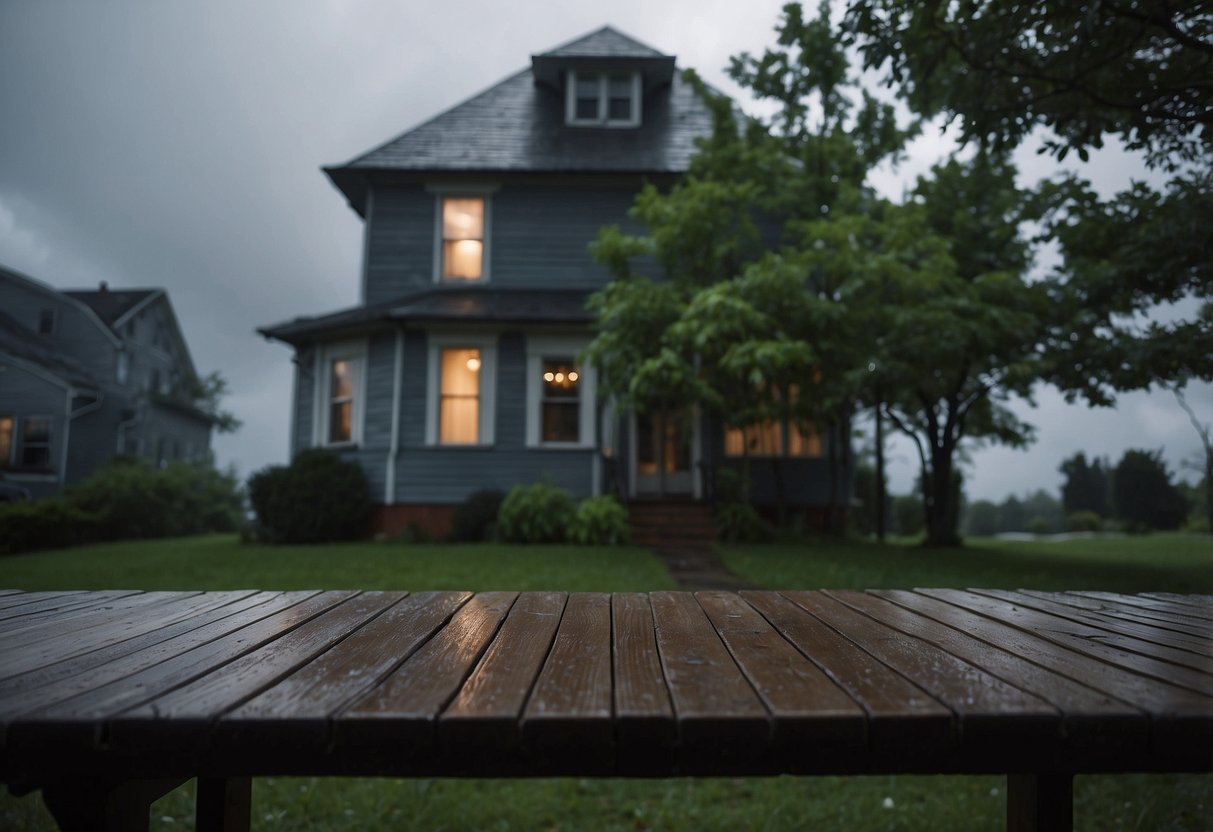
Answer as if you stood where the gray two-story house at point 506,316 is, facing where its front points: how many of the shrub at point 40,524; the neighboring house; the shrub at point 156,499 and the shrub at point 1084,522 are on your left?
1

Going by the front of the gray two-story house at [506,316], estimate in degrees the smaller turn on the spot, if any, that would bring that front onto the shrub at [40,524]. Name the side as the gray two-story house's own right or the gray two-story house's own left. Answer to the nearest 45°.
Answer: approximately 45° to the gray two-story house's own right

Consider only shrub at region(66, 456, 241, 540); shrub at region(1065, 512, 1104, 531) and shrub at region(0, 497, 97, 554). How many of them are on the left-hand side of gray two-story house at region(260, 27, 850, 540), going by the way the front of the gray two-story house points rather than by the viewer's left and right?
1

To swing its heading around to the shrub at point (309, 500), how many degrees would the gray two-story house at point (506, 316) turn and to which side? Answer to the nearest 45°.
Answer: approximately 45° to its right

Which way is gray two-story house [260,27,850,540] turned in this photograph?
toward the camera

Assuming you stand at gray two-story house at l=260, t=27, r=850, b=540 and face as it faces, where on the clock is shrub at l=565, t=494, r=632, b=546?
The shrub is roughly at 11 o'clock from the gray two-story house.

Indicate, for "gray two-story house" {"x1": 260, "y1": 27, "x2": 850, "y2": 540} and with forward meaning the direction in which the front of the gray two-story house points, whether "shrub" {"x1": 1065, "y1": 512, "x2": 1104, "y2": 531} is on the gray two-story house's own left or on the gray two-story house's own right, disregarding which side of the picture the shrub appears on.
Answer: on the gray two-story house's own left

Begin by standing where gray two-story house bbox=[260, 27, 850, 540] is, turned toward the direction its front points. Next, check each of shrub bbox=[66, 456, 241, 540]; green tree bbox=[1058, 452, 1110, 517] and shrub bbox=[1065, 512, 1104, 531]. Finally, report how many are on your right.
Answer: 1

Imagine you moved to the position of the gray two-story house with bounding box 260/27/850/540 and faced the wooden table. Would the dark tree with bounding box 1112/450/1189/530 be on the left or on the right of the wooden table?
left

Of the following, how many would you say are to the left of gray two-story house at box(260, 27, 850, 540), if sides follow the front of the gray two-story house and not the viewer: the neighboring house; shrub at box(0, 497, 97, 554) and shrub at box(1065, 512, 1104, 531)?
1
